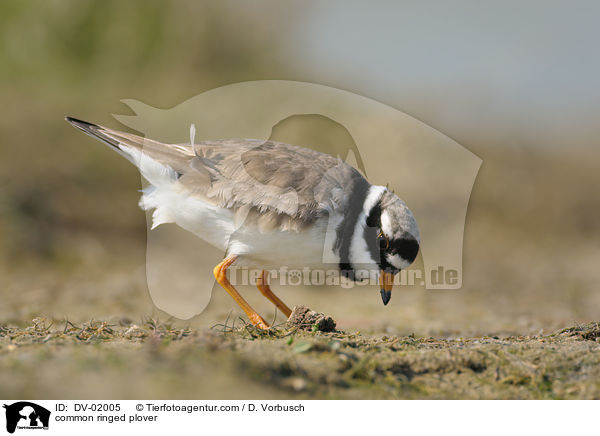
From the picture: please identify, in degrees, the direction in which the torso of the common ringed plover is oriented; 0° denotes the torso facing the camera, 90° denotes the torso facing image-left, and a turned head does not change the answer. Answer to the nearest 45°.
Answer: approximately 270°
